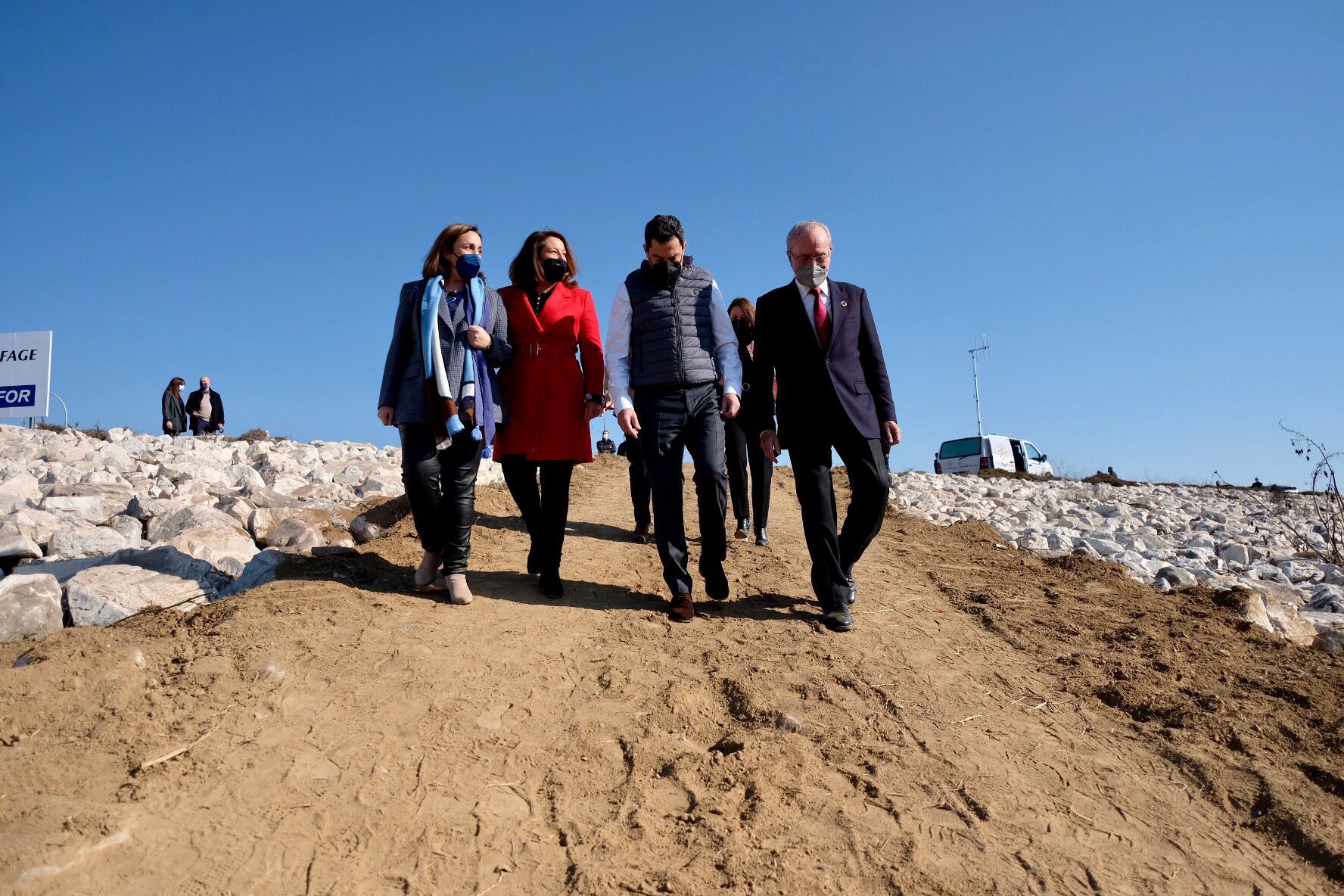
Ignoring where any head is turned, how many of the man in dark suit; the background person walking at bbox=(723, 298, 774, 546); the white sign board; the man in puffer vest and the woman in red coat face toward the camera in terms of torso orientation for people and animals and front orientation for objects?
5

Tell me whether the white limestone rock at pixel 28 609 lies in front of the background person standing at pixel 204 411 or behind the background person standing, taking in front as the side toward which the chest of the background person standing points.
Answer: in front

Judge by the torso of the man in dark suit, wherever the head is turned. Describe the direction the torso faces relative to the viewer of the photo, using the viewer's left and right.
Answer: facing the viewer

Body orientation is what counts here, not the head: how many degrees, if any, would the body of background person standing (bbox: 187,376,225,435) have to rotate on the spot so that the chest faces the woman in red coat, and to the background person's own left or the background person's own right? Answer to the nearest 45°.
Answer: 0° — they already face them

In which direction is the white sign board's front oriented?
toward the camera

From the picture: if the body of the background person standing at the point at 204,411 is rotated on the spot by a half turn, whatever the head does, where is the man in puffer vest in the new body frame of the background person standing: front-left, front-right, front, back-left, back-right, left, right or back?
back

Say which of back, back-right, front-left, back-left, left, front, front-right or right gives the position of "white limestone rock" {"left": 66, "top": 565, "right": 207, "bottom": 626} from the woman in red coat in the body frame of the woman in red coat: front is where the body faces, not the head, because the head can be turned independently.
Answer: right

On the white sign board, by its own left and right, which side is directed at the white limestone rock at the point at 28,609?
front

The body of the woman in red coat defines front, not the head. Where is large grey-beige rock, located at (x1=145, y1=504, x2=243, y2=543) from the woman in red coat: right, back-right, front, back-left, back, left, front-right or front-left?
back-right

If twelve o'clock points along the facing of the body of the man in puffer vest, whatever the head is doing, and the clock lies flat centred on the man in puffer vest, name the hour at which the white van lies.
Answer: The white van is roughly at 7 o'clock from the man in puffer vest.

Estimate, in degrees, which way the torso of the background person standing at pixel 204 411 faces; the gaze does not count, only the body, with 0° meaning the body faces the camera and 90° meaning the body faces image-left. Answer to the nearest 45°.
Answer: approximately 0°

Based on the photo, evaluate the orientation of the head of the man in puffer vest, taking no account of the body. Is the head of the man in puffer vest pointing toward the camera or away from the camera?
toward the camera

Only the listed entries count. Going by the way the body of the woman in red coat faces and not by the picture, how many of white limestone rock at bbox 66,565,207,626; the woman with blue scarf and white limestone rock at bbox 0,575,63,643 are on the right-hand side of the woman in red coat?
3

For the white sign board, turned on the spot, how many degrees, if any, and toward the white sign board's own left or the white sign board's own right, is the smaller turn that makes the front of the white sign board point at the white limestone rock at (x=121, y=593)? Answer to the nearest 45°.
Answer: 0° — it already faces it

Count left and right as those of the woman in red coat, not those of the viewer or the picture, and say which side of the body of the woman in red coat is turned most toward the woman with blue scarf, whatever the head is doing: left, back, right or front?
right

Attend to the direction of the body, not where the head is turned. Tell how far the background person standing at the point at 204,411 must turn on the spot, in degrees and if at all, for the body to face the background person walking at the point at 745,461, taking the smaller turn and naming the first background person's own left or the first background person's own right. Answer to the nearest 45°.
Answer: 0° — they already face them

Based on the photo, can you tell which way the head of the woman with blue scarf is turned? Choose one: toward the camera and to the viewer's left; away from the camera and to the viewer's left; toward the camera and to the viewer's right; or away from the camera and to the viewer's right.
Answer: toward the camera and to the viewer's right
